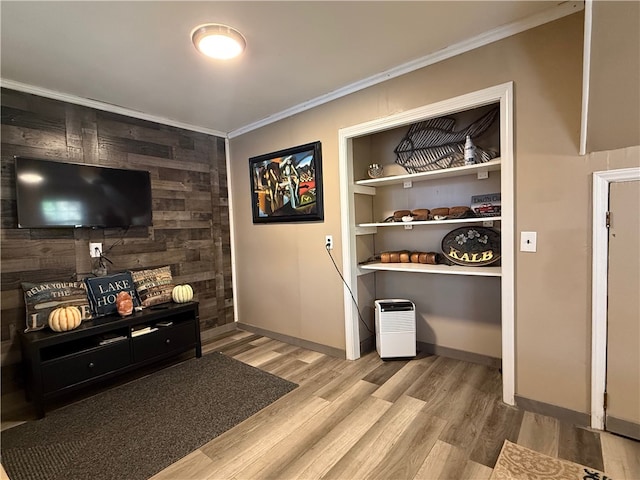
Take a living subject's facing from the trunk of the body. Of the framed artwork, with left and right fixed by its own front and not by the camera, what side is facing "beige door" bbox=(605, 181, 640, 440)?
left

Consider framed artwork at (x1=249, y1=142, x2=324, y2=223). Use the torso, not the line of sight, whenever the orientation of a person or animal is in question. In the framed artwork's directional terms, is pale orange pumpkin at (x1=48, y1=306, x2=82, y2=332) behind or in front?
in front

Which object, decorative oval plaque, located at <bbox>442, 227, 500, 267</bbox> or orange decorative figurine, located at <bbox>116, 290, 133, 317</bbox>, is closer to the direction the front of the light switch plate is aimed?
the orange decorative figurine

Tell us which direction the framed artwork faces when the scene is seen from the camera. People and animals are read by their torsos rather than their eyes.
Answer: facing the viewer and to the left of the viewer

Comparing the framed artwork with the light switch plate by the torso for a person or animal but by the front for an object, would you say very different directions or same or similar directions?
same or similar directions

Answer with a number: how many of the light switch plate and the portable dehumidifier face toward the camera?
2

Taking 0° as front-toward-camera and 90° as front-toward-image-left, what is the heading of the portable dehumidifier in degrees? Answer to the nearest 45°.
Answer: approximately 0°

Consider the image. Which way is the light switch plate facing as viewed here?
toward the camera

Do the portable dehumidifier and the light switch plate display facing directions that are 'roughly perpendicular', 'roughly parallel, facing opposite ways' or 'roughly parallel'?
roughly parallel

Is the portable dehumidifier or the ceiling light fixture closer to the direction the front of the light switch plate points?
the ceiling light fixture

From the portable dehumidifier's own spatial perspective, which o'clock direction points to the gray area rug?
The gray area rug is roughly at 2 o'clock from the portable dehumidifier.

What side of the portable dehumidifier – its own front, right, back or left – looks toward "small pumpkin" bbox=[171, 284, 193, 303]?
right

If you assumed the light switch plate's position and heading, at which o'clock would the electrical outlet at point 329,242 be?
The electrical outlet is roughly at 3 o'clock from the light switch plate.
